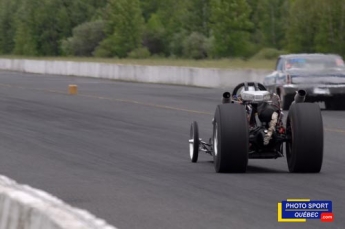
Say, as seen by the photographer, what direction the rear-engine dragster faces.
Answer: facing away from the viewer

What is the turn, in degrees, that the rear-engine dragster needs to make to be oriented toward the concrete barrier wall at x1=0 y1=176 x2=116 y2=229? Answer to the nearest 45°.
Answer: approximately 180°
